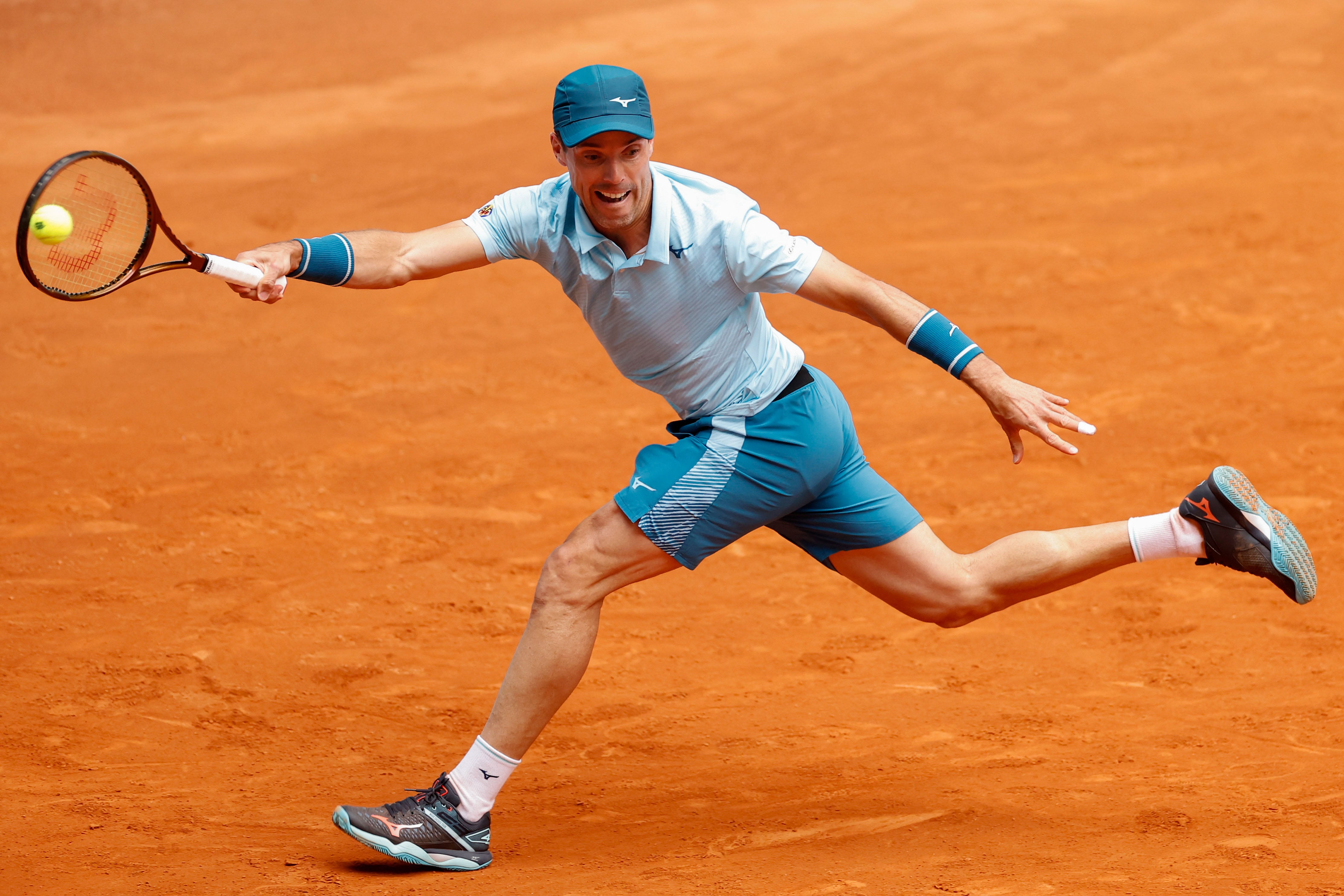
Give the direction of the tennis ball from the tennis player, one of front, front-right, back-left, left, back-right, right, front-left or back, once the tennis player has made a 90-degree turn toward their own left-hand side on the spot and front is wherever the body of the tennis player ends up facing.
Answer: back-right

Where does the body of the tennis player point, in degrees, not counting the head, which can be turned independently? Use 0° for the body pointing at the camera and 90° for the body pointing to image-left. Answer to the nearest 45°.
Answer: approximately 45°
